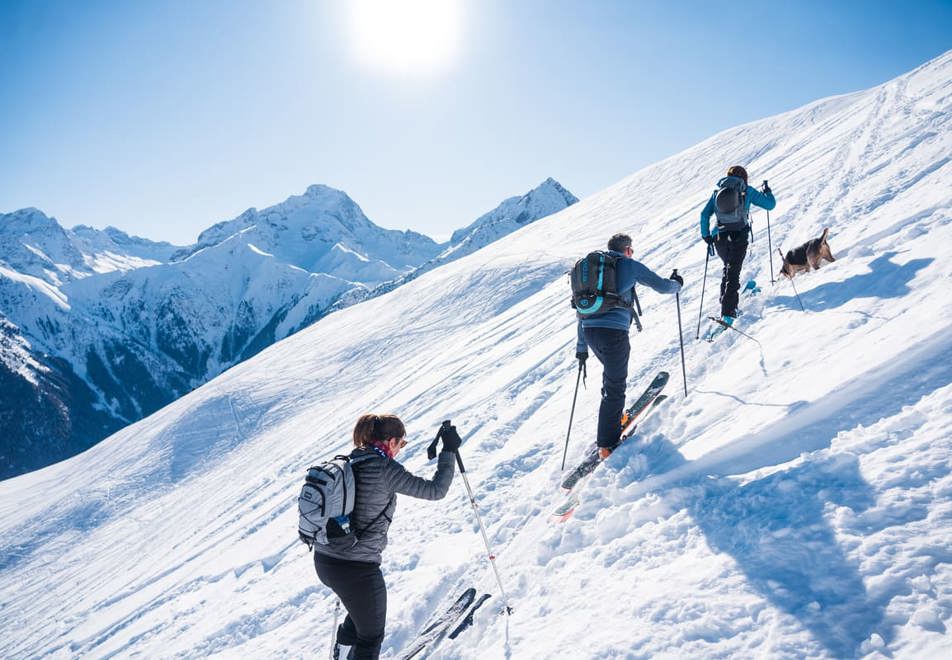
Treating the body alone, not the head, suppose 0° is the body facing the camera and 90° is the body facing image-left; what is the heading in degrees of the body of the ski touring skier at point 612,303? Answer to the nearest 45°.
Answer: approximately 225°

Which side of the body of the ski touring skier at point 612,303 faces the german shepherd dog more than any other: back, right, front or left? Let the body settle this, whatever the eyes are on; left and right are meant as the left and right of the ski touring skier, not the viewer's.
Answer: front

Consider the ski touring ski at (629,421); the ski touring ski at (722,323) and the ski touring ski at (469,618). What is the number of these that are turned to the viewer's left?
0

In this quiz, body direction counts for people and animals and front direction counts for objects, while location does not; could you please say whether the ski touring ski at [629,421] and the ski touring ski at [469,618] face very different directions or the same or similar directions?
same or similar directions

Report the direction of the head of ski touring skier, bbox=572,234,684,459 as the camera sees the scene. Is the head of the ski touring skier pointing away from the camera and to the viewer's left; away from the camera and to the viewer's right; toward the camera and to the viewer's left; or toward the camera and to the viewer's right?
away from the camera and to the viewer's right

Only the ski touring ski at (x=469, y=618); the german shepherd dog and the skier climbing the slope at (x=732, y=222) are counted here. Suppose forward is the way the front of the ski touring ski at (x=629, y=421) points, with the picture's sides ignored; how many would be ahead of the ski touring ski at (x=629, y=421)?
2

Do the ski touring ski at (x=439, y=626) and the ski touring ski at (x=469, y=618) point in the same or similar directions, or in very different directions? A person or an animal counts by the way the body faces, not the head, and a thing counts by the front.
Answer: same or similar directions

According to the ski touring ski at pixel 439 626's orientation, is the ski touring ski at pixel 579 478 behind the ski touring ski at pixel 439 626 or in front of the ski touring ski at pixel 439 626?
in front

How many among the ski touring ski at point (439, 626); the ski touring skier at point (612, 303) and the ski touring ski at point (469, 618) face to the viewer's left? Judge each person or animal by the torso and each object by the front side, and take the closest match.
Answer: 0
